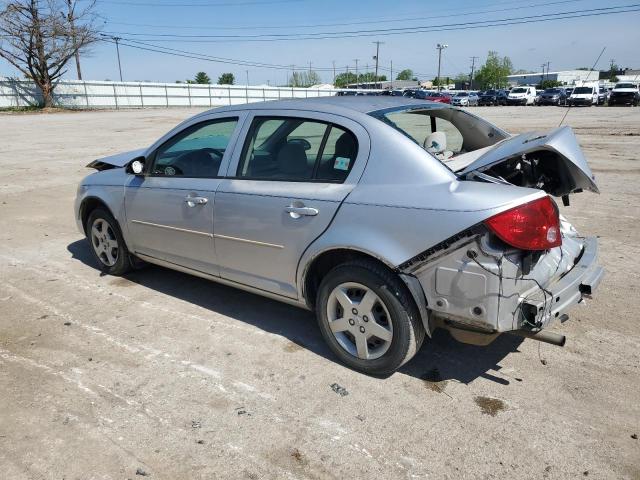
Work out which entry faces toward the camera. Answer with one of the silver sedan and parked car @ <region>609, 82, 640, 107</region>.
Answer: the parked car

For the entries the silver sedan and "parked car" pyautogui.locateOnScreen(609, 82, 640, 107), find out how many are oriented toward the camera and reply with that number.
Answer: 1

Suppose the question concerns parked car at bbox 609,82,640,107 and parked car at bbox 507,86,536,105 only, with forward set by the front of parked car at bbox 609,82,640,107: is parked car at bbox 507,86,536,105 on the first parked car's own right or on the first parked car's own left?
on the first parked car's own right

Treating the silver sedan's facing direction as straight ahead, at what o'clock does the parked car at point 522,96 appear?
The parked car is roughly at 2 o'clock from the silver sedan.

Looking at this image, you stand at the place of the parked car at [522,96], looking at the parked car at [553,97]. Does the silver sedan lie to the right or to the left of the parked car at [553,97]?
right

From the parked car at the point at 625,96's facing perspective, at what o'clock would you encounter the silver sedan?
The silver sedan is roughly at 12 o'clock from the parked car.

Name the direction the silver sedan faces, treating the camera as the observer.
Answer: facing away from the viewer and to the left of the viewer

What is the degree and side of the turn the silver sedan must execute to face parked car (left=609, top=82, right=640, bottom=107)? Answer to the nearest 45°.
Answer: approximately 90° to its right

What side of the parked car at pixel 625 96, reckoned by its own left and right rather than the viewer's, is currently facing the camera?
front

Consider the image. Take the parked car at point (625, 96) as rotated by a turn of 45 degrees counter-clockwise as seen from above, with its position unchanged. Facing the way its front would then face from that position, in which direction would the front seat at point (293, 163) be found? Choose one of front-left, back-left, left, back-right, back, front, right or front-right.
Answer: front-right

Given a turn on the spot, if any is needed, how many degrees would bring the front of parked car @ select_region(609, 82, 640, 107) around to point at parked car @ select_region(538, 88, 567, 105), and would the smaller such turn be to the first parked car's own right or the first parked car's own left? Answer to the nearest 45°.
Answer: approximately 90° to the first parked car's own right

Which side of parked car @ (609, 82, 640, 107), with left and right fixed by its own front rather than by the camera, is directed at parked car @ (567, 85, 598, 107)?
right

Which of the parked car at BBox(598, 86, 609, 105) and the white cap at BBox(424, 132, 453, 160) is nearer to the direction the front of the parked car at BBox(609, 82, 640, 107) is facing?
the white cap

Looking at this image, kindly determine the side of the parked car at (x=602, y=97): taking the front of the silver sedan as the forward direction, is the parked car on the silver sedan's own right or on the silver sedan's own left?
on the silver sedan's own right

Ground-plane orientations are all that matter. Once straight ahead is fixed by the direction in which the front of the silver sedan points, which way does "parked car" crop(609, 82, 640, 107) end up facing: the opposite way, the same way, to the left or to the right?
to the left
